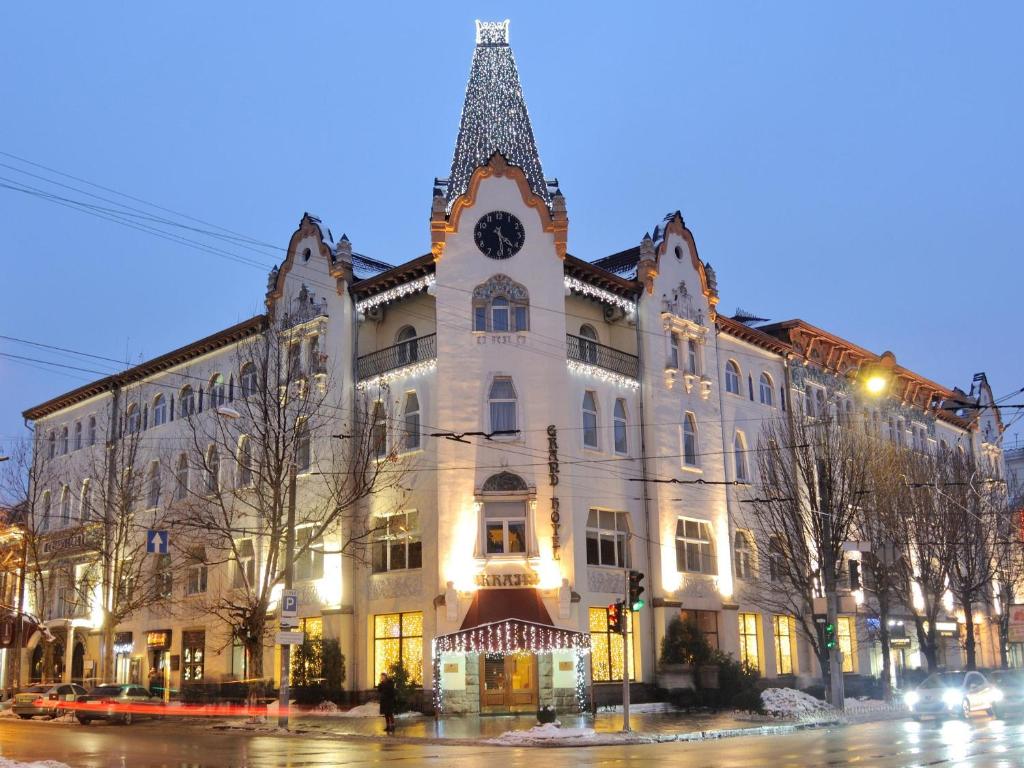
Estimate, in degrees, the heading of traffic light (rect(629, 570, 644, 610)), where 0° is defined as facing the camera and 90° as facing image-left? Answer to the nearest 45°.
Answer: approximately 315°

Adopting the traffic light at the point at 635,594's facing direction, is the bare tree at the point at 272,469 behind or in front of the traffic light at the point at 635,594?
behind

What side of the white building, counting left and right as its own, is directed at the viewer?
front

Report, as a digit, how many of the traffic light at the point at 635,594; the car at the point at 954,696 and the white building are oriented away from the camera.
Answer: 0

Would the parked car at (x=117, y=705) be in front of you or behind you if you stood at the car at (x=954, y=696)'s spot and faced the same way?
in front

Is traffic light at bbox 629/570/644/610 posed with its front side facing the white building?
no

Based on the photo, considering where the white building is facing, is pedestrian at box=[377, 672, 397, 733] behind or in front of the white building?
in front

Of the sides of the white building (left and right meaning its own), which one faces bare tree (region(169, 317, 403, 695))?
right

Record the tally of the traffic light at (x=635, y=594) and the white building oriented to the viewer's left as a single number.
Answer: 0

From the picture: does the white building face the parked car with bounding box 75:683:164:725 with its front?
no

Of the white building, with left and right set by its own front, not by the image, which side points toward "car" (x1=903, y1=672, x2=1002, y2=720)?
left

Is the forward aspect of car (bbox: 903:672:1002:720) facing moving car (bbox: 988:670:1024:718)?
no

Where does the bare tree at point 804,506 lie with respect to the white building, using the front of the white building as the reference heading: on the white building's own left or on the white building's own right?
on the white building's own left

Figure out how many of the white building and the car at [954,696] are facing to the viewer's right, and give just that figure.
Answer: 0

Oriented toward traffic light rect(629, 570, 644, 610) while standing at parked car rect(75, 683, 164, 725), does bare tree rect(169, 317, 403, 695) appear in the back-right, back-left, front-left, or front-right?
front-left

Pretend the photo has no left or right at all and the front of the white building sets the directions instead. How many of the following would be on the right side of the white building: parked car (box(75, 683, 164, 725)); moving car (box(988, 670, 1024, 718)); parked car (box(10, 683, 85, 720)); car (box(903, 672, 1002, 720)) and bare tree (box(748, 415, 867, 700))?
2

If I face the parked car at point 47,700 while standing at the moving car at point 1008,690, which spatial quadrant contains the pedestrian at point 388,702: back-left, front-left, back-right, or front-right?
front-left

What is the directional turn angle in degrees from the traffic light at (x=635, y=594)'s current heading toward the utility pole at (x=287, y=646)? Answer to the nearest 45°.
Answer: approximately 135° to its right

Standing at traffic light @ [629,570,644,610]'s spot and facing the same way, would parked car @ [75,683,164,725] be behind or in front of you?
behind
